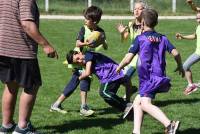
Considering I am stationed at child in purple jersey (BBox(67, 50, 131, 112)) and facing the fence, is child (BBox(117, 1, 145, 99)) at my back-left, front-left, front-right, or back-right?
front-right

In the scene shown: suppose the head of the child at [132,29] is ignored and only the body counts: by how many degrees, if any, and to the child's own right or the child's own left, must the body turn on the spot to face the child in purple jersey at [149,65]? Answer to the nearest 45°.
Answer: approximately 45° to the child's own left

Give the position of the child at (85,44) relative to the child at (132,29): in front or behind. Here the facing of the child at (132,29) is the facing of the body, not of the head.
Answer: in front

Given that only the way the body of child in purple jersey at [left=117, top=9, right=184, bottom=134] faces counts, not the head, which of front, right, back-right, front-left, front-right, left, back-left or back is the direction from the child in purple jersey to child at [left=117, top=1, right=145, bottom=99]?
front-right

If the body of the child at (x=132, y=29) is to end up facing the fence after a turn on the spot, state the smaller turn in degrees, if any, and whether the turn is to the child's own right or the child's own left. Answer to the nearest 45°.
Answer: approximately 135° to the child's own right

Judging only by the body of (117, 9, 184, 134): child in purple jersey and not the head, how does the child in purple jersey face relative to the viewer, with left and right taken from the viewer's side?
facing away from the viewer and to the left of the viewer

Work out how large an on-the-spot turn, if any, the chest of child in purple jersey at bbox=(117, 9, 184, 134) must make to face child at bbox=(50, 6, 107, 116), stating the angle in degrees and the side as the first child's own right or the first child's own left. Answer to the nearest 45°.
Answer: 0° — they already face them

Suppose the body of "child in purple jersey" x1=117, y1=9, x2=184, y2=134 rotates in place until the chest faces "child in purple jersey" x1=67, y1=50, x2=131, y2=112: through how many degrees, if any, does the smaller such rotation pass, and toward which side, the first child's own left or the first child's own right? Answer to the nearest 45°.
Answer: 0° — they already face them

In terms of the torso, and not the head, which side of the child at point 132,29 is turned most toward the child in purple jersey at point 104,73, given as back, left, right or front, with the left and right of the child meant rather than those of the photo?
front

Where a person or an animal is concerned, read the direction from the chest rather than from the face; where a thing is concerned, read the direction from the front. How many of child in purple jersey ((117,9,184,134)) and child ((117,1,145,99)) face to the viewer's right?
0

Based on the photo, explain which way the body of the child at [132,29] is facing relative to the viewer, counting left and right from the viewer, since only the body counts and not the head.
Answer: facing the viewer and to the left of the viewer
